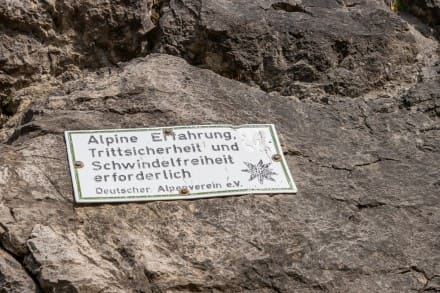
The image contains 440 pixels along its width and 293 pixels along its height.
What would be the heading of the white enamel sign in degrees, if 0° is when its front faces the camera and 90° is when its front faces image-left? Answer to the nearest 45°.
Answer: approximately 0°

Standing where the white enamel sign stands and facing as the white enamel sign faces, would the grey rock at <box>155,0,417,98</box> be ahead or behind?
behind

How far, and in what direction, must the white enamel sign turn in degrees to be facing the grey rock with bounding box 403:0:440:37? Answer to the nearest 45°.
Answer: approximately 135° to its left

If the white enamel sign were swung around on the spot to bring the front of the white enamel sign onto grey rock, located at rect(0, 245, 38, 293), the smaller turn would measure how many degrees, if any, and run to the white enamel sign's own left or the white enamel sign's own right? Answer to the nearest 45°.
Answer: approximately 45° to the white enamel sign's own right

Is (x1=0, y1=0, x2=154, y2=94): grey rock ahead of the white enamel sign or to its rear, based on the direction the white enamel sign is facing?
to the rear
